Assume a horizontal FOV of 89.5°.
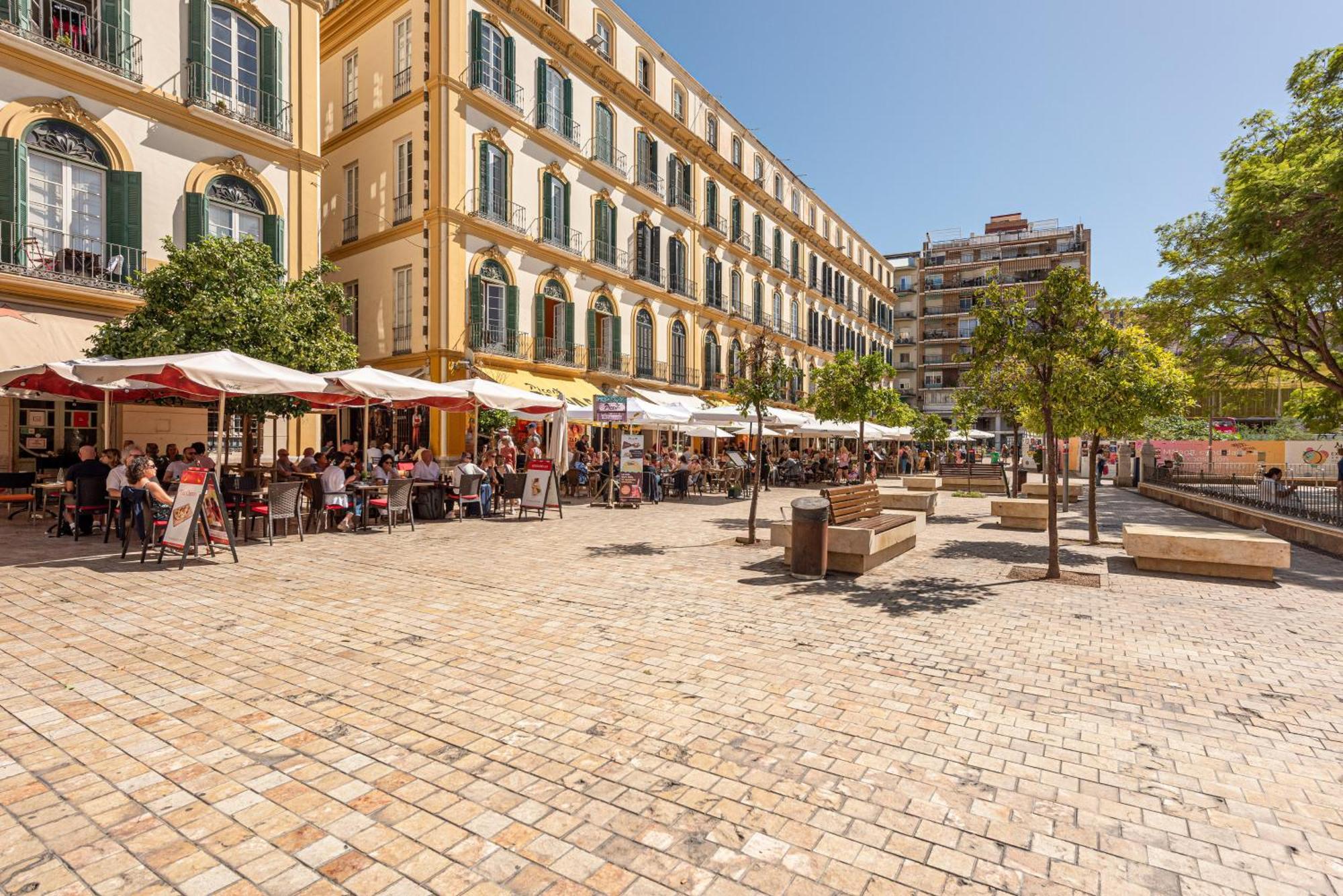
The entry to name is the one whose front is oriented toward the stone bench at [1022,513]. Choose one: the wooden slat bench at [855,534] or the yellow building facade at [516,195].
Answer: the yellow building facade

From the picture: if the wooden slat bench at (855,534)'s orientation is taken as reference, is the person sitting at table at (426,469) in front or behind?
behind

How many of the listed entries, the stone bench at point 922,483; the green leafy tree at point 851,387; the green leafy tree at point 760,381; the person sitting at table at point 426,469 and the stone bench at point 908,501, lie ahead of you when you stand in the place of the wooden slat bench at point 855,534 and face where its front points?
0

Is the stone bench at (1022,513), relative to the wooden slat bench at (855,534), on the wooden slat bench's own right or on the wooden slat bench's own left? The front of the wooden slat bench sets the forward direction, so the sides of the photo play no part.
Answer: on the wooden slat bench's own left

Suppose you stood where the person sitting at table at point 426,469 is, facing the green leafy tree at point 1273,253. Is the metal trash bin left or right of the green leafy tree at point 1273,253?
right

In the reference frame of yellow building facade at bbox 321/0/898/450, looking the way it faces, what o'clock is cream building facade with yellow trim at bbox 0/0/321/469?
cream building facade with yellow trim at bbox 0/0/321/469 is roughly at 3 o'clock from yellow building facade at bbox 321/0/898/450.

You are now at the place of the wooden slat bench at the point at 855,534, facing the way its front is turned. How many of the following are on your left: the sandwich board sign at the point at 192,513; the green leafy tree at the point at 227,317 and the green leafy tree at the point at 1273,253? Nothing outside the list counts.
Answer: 1

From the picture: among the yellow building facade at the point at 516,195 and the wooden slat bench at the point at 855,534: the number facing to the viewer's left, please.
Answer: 0

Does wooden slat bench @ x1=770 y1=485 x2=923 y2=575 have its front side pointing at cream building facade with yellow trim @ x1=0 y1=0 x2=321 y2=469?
no

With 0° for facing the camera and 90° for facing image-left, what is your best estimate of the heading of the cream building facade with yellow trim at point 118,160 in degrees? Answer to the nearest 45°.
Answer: approximately 315°

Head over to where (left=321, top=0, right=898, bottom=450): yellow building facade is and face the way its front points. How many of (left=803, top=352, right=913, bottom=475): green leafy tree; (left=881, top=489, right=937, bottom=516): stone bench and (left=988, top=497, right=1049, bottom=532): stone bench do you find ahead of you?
3

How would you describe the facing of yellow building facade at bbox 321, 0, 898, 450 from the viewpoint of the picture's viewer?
facing the viewer and to the right of the viewer

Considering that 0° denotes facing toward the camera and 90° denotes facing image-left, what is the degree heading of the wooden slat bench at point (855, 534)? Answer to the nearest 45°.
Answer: approximately 315°

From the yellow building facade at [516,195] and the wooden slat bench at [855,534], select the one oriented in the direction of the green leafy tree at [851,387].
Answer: the yellow building facade

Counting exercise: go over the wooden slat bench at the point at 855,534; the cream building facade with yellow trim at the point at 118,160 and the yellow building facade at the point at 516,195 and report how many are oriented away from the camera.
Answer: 0

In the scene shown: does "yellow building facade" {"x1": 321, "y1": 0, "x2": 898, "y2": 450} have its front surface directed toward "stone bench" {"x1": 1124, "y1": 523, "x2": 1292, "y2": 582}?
yes

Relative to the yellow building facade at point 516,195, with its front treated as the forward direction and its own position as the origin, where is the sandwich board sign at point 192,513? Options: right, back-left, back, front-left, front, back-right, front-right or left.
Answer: front-right
